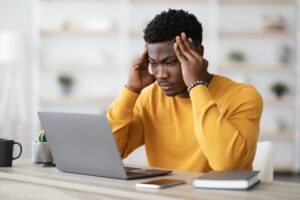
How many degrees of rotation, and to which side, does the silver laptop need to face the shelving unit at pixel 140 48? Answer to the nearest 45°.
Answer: approximately 45° to its left

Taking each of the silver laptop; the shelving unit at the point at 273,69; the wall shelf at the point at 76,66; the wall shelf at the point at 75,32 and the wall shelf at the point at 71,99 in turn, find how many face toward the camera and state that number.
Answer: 4

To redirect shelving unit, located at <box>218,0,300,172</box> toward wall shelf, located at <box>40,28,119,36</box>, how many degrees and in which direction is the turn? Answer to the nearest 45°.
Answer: approximately 90° to its right

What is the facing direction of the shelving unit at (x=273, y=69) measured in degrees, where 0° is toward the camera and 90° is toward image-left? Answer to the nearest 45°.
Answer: approximately 0°

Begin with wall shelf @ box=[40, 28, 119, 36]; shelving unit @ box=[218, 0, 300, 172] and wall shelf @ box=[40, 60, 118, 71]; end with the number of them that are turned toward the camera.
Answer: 3

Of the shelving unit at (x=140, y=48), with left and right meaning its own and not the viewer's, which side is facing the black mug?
front

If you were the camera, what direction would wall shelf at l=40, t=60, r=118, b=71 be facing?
facing the viewer

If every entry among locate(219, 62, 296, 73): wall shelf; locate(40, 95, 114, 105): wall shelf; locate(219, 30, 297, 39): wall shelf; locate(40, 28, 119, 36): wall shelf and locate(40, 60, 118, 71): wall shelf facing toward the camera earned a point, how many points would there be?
5

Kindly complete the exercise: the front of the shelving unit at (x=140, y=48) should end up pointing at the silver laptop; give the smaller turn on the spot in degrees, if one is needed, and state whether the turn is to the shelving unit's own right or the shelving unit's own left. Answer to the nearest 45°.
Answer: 0° — it already faces it

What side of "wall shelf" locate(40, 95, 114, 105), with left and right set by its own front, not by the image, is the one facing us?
front

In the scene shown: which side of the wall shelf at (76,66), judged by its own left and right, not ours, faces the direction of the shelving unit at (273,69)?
left

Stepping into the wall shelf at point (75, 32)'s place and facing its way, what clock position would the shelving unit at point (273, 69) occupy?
The shelving unit is roughly at 9 o'clock from the wall shelf.

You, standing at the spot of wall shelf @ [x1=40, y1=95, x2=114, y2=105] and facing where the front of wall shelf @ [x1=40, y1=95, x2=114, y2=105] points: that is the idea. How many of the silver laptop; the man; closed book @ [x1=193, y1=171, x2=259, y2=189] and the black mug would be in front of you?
4

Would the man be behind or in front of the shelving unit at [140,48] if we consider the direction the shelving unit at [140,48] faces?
in front

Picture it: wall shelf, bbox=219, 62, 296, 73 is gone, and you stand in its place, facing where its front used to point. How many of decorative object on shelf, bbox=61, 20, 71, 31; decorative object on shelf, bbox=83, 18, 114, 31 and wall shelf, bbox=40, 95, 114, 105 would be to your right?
3

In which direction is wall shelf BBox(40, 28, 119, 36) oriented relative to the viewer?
toward the camera

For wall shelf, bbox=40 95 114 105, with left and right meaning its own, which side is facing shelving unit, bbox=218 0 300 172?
left

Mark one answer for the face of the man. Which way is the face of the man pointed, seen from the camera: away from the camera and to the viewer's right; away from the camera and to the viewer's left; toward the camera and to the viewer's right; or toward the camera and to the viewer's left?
toward the camera and to the viewer's left

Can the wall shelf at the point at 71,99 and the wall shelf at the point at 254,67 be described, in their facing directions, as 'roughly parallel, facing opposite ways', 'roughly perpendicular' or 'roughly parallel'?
roughly parallel
